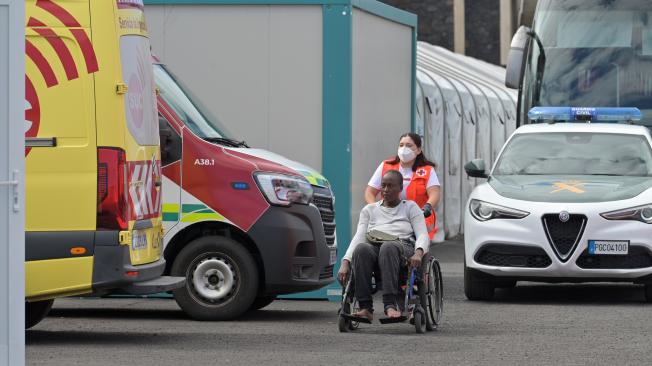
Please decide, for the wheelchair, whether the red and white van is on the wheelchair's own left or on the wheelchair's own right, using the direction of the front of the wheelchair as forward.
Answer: on the wheelchair's own right

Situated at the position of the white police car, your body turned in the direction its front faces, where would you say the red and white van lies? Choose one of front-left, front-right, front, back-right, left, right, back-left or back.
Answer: front-right

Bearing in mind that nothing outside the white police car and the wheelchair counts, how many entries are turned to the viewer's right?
0

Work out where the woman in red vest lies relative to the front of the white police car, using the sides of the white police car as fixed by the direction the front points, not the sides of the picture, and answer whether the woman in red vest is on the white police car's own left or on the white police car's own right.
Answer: on the white police car's own right

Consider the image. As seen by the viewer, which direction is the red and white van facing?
to the viewer's right

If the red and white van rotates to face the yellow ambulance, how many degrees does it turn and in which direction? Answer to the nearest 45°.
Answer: approximately 135° to its right
